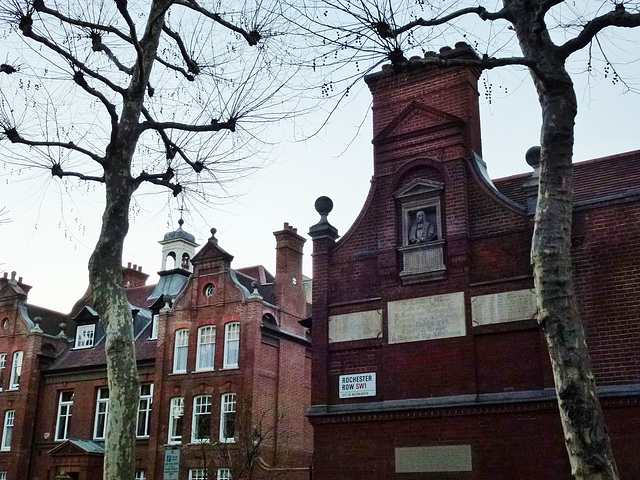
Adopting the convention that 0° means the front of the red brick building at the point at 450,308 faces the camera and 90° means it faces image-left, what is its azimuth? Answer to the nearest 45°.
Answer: approximately 0°

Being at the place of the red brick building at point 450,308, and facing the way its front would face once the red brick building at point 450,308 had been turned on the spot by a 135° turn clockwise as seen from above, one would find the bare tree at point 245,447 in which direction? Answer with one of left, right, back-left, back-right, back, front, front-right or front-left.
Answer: front

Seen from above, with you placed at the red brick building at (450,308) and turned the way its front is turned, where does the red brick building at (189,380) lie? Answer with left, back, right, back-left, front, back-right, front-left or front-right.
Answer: back-right
